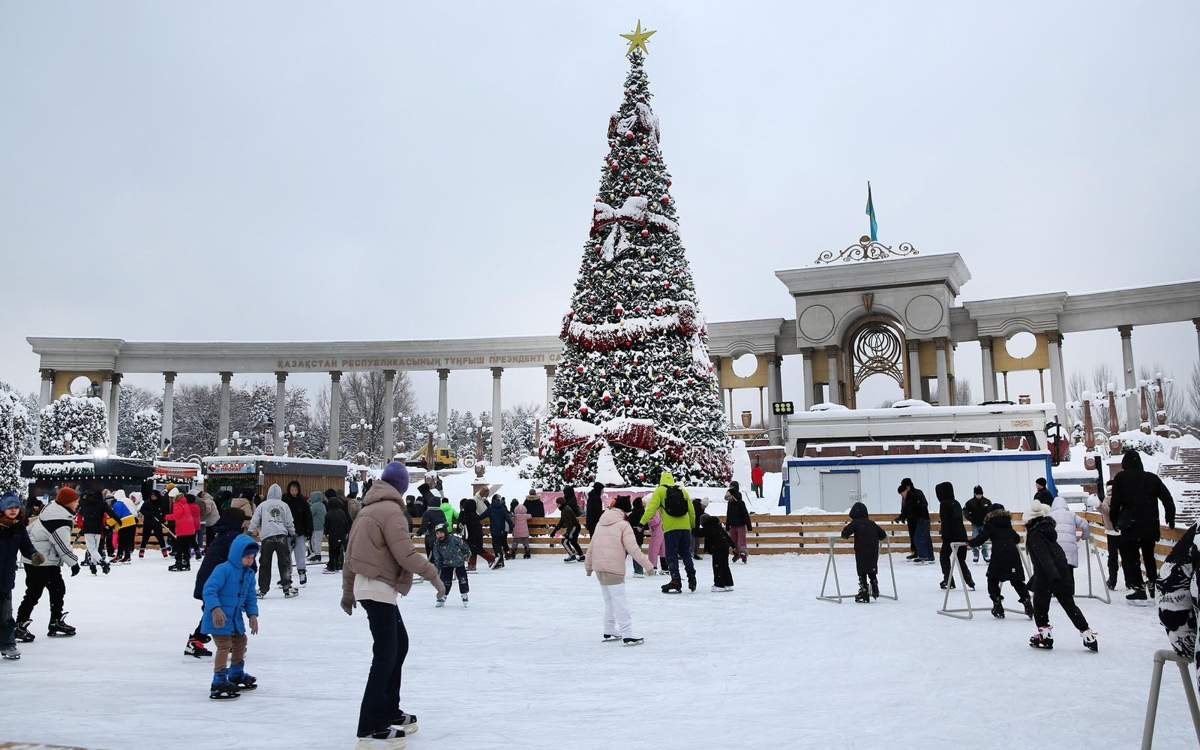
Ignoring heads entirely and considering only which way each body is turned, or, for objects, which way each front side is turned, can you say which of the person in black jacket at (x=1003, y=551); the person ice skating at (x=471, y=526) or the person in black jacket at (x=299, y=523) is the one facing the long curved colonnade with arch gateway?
the person in black jacket at (x=1003, y=551)

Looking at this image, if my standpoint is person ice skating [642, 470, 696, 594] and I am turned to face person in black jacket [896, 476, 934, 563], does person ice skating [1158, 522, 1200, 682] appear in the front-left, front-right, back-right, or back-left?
back-right

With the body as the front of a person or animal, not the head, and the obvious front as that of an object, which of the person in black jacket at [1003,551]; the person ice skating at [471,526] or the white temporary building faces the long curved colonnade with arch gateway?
the person in black jacket

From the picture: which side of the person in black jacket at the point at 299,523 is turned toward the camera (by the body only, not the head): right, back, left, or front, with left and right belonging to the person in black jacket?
front

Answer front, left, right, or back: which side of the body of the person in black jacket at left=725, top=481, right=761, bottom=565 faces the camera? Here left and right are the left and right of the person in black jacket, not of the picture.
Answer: back

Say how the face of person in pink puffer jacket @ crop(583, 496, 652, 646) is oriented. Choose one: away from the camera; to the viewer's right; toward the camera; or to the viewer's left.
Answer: away from the camera

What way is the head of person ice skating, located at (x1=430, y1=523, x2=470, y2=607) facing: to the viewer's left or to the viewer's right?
to the viewer's left

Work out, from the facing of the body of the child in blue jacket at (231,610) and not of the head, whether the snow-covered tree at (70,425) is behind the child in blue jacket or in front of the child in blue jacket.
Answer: behind

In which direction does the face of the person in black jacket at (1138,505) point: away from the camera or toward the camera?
away from the camera

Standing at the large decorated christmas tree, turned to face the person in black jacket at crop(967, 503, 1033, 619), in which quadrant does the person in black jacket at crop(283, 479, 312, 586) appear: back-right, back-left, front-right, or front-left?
front-right

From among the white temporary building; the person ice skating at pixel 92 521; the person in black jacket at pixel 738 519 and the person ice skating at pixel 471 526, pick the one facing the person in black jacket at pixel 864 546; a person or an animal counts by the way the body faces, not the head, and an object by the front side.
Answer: the white temporary building

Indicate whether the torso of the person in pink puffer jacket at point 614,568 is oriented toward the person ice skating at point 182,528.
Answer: no
